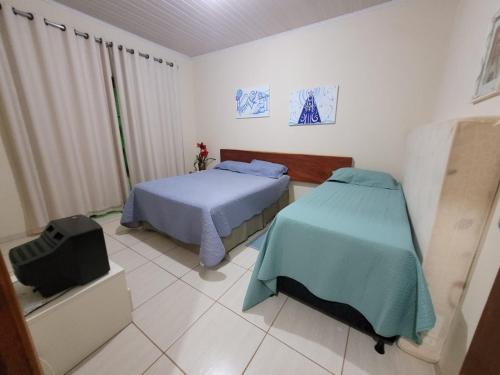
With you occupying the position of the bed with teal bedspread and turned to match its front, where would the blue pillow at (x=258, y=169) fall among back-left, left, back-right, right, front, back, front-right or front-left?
back-right

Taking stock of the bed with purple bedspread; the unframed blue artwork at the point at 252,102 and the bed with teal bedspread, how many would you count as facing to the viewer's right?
0

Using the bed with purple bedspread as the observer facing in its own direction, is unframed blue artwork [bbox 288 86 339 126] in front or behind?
behind

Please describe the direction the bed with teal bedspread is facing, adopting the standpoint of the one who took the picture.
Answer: facing the viewer

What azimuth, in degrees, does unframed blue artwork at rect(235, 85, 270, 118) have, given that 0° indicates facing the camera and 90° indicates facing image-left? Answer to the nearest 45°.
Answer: approximately 45°

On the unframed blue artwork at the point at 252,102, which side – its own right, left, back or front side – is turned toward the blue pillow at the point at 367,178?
left

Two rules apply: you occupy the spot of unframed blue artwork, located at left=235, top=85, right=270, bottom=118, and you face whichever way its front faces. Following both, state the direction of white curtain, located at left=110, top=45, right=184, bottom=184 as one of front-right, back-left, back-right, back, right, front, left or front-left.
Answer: front-right

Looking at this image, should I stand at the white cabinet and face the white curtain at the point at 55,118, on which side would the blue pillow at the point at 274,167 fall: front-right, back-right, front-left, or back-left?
front-right

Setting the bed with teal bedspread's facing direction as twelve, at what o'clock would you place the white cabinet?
The white cabinet is roughly at 2 o'clock from the bed with teal bedspread.

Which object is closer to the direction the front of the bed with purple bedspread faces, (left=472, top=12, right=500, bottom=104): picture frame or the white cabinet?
the white cabinet

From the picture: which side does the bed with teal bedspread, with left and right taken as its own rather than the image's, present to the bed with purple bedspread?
right

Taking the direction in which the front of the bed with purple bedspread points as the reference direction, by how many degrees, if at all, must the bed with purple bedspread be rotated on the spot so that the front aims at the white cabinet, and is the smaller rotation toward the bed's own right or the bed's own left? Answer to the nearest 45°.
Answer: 0° — it already faces it

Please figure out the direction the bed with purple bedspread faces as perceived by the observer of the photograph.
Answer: facing the viewer and to the left of the viewer

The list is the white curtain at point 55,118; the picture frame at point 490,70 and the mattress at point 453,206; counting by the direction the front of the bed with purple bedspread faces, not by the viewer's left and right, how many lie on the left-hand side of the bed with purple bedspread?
2

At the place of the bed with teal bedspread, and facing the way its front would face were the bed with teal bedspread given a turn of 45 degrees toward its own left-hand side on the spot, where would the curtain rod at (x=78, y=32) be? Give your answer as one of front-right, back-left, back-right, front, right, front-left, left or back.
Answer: back-right

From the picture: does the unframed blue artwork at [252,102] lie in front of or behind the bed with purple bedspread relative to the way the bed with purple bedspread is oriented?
behind

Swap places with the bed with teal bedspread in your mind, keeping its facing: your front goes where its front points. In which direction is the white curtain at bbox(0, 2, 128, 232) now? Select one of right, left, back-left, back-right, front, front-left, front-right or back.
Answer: right
